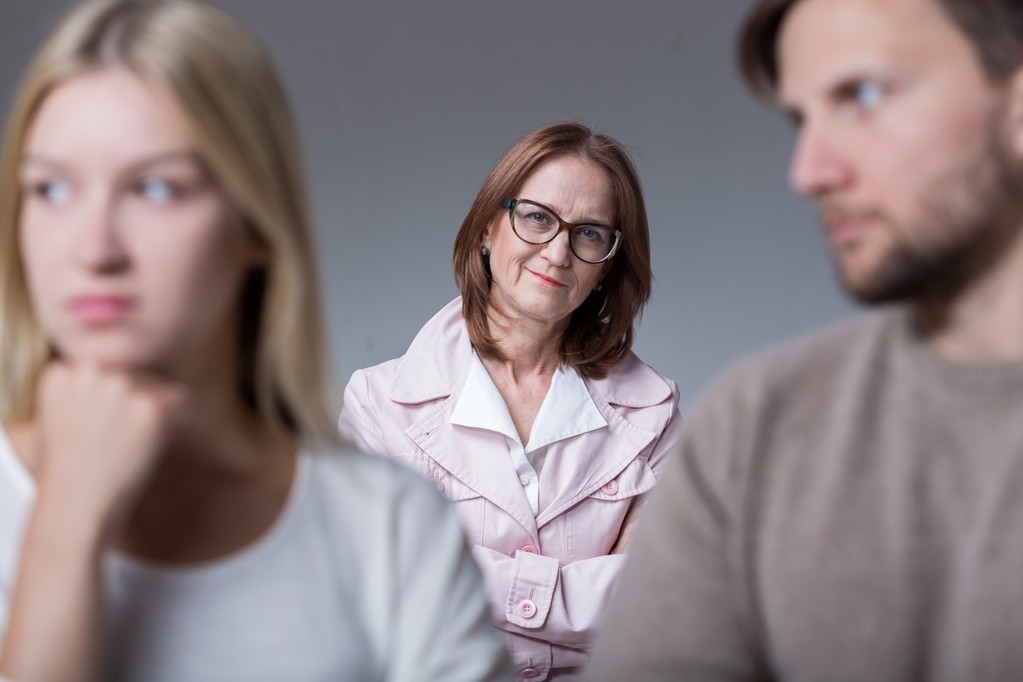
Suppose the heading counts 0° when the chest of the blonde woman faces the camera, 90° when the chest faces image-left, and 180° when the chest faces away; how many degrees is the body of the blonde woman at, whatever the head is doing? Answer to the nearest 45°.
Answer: approximately 45°

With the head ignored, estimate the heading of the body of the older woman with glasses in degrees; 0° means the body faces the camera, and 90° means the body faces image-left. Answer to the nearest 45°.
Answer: approximately 0°

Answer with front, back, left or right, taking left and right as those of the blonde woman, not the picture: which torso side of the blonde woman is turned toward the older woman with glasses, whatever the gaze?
back
